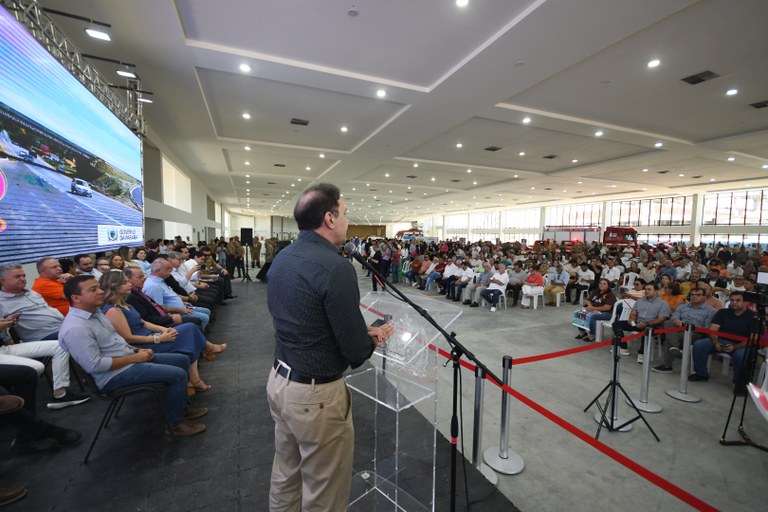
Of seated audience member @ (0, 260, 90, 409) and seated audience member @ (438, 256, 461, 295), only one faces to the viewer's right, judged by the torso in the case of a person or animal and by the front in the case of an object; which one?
seated audience member @ (0, 260, 90, 409)

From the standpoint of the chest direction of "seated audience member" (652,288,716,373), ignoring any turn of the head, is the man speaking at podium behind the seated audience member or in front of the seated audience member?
in front

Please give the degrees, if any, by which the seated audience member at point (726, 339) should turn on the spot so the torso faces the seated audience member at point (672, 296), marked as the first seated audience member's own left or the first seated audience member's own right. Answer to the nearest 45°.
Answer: approximately 90° to the first seated audience member's own right

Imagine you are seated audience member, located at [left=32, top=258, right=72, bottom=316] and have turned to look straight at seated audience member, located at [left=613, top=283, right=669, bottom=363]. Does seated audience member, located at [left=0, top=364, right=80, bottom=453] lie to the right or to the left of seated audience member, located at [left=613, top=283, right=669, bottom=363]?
right

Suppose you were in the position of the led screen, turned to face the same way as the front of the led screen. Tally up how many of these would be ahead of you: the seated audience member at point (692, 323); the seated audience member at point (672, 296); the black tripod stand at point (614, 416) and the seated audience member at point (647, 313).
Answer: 4

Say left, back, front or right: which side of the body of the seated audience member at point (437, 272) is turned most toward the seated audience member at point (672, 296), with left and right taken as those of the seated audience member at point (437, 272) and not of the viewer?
left

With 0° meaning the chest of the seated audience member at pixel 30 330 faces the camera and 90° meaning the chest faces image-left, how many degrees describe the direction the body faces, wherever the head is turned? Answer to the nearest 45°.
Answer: approximately 270°

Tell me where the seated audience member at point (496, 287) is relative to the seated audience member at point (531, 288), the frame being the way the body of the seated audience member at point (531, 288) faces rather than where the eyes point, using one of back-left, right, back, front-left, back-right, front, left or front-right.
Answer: front

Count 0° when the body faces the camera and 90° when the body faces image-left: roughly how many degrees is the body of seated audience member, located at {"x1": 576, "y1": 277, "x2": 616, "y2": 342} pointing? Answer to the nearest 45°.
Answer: approximately 45°

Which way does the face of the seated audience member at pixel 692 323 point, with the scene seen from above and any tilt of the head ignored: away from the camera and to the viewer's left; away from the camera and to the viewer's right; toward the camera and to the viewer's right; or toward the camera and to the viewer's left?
toward the camera and to the viewer's left

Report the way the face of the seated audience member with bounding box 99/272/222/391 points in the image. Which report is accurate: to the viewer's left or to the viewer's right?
to the viewer's right

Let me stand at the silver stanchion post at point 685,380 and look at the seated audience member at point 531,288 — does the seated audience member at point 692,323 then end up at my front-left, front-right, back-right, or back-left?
front-right

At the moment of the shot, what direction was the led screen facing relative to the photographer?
facing the viewer and to the right of the viewer

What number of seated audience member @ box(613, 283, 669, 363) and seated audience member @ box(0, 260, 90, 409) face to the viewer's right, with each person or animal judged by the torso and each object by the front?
1

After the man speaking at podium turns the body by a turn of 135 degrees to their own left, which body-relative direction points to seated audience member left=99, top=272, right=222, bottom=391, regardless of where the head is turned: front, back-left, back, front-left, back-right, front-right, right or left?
front-right

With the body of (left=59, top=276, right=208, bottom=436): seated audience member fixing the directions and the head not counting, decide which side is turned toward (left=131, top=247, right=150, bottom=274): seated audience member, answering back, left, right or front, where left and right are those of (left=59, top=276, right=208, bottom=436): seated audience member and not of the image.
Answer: left

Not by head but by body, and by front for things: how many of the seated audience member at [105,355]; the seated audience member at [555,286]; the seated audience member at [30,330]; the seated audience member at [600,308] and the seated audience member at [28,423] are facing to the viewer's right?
3

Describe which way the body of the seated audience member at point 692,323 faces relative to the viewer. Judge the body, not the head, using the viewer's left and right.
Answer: facing the viewer and to the left of the viewer

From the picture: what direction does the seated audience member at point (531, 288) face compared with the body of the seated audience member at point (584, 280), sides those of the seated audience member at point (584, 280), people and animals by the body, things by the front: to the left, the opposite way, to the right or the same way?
the same way

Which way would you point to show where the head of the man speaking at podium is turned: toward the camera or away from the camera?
away from the camera
